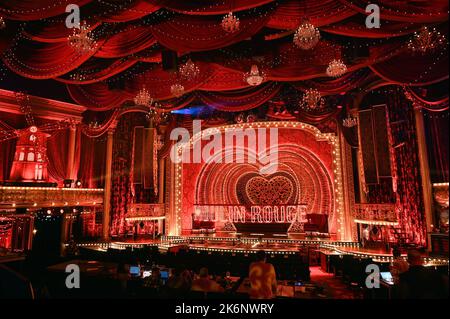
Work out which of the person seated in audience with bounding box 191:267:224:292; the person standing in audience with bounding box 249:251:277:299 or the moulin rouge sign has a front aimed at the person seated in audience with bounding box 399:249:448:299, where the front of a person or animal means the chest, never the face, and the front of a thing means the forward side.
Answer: the moulin rouge sign

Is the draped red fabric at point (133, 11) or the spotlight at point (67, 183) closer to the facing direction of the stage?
the draped red fabric

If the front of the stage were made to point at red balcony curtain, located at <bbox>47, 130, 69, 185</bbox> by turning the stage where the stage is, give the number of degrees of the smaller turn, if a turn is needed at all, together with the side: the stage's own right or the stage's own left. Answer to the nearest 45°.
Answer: approximately 90° to the stage's own right

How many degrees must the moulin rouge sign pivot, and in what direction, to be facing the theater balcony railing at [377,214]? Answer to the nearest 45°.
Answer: approximately 45° to its left

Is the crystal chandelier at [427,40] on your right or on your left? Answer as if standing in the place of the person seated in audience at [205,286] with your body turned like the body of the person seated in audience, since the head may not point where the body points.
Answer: on your right

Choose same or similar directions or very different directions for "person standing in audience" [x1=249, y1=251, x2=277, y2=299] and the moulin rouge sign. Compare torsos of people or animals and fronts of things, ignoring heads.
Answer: very different directions

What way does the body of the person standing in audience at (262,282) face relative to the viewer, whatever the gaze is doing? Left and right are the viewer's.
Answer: facing away from the viewer

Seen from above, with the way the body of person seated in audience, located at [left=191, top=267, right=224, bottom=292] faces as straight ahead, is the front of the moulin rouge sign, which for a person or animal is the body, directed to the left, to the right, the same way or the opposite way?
the opposite way

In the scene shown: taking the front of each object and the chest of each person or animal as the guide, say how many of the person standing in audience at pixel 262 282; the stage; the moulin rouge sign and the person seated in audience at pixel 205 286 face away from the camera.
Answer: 2

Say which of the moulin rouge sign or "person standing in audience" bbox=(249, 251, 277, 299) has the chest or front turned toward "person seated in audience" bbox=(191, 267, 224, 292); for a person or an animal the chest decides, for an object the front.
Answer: the moulin rouge sign

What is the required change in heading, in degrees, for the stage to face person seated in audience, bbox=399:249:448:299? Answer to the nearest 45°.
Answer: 0° — it already faces them

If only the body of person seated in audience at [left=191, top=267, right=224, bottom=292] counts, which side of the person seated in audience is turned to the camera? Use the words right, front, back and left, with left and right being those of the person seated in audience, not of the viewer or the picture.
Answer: back

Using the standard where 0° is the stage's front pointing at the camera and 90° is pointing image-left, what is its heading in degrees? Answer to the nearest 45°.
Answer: approximately 0°

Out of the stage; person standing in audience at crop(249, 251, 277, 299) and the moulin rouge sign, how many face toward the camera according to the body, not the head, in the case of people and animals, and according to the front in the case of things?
2
